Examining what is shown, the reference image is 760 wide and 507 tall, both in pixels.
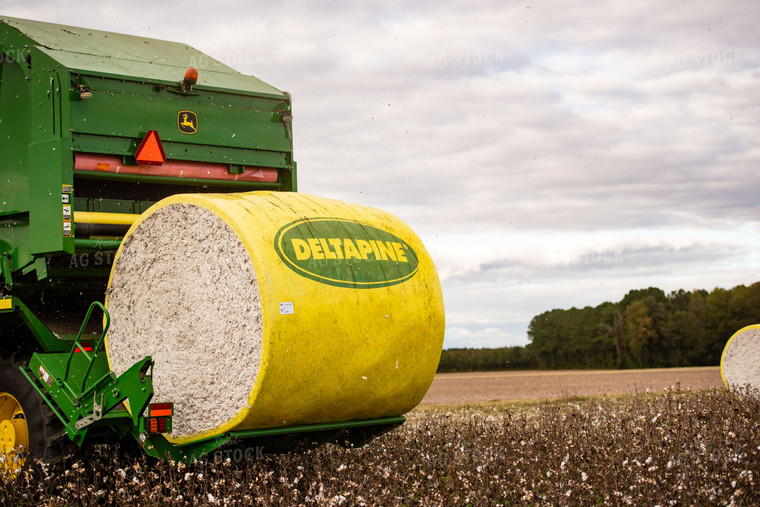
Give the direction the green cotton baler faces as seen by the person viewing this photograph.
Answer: facing away from the viewer and to the left of the viewer

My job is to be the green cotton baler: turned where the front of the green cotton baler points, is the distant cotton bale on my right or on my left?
on my right
